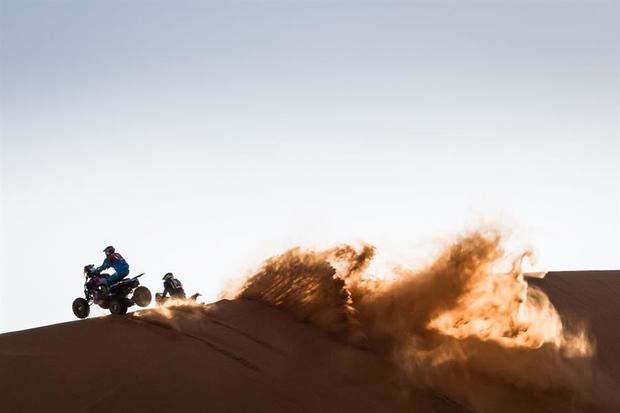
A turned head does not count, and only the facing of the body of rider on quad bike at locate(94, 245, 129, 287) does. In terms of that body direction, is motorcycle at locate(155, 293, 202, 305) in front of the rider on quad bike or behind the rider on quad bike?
behind

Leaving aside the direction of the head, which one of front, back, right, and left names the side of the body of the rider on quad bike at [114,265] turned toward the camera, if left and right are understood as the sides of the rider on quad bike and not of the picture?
left

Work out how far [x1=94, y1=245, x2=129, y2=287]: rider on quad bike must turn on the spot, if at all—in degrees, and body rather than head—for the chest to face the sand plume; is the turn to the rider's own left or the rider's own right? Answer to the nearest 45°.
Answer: approximately 135° to the rider's own left

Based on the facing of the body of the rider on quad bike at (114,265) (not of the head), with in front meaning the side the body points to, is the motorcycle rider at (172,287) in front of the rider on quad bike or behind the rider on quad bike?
behind
